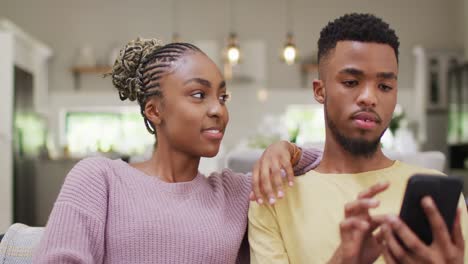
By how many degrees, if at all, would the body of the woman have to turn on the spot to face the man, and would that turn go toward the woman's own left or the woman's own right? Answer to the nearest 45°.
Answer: approximately 45° to the woman's own left

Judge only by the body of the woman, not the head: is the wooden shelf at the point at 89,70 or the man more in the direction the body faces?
the man

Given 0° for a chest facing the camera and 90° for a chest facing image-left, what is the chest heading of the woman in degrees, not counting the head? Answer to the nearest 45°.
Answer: approximately 315°

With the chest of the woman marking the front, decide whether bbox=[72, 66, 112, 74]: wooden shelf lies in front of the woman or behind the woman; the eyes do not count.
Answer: behind
